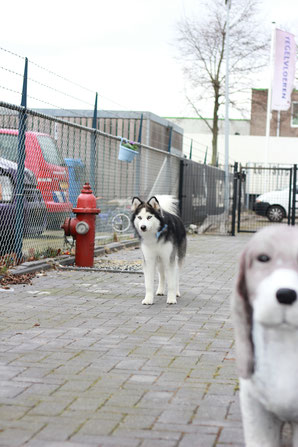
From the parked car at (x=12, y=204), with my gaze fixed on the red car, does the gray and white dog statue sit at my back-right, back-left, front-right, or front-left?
back-right

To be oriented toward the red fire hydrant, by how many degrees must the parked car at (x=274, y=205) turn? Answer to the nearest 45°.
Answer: approximately 90° to its left

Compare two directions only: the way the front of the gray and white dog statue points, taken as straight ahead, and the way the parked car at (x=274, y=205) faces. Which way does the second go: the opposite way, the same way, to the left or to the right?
to the right

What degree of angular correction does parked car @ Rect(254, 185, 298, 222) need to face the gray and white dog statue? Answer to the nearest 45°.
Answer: approximately 90° to its left

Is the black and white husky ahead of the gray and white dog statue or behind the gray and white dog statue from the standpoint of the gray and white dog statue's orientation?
behind

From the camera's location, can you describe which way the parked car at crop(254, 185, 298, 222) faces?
facing to the left of the viewer

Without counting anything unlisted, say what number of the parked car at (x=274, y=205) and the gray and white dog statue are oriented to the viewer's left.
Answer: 1

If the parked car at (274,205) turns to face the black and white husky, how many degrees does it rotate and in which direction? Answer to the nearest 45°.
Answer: approximately 90° to its left
